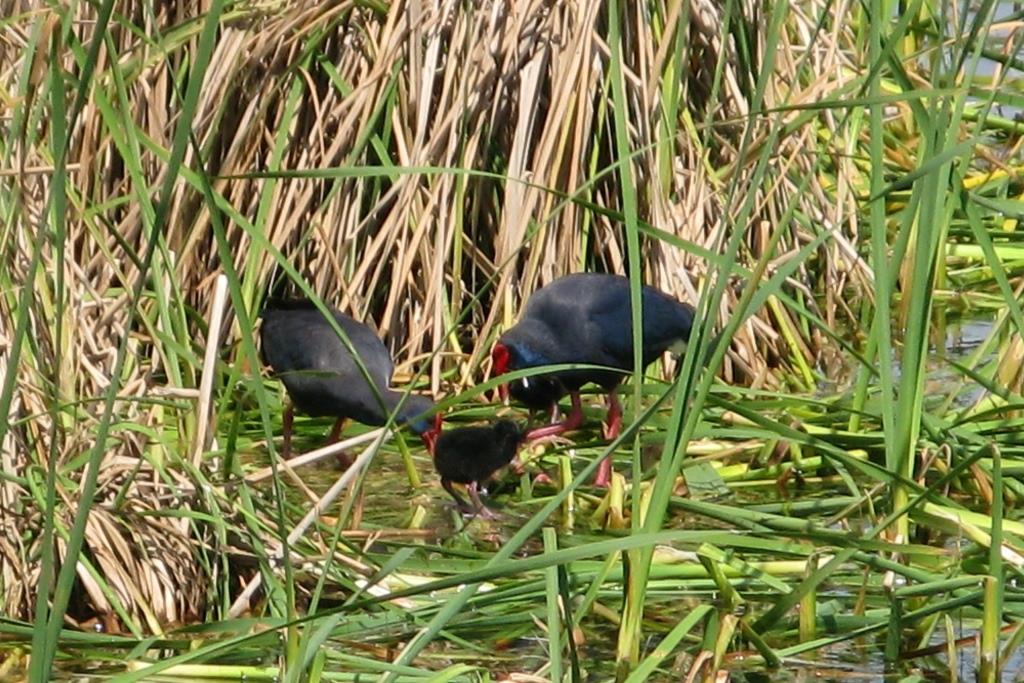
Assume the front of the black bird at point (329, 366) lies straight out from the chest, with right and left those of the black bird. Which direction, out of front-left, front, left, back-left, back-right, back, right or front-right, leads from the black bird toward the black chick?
front-right

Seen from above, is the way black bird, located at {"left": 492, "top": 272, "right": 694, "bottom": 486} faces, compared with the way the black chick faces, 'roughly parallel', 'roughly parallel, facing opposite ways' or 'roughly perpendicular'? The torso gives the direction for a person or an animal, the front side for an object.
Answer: roughly parallel, facing opposite ways

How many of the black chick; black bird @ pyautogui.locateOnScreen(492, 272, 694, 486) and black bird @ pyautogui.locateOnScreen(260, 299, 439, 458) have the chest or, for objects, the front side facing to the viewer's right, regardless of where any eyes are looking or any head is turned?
2

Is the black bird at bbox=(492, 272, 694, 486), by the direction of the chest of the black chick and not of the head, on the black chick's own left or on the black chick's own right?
on the black chick's own left

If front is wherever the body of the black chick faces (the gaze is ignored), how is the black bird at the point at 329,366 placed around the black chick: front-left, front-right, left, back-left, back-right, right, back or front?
back-left

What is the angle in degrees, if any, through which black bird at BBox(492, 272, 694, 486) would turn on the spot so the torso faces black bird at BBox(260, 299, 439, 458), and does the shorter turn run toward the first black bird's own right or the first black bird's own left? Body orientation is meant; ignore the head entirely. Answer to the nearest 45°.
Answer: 0° — it already faces it

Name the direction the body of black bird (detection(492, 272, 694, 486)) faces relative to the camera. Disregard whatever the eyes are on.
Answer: to the viewer's left

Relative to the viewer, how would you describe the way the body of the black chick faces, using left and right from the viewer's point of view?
facing to the right of the viewer

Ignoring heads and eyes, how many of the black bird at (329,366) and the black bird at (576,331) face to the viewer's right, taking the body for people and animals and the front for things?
1

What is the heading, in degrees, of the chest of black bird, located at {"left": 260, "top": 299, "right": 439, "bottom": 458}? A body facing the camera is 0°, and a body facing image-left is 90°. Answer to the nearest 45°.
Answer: approximately 270°

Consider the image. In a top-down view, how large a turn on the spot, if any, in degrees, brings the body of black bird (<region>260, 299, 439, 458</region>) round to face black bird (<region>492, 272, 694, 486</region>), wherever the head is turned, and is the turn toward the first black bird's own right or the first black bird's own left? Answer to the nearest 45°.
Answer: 0° — it already faces it

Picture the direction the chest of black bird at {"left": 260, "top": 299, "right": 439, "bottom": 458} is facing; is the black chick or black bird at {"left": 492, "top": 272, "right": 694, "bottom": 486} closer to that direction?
the black bird

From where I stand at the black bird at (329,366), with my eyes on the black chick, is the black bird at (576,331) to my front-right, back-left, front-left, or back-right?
front-left

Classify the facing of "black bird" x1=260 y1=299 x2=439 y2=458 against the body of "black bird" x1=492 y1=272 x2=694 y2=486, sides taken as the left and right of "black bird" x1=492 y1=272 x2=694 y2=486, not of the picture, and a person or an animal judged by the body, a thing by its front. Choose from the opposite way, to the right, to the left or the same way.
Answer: the opposite way
